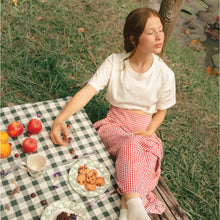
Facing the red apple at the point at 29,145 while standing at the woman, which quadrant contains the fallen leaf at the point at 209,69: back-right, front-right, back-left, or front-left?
back-right

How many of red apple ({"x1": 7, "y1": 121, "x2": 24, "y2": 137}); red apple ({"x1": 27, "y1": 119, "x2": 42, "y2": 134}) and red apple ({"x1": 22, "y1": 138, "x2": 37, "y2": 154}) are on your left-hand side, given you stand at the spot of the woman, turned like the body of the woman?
0

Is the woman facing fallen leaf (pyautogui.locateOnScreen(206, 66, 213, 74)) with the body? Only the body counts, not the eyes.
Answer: no

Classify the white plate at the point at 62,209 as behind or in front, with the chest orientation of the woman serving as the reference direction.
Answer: in front

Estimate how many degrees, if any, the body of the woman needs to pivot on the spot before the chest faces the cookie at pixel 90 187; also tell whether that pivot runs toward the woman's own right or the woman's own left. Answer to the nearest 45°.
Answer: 0° — they already face it

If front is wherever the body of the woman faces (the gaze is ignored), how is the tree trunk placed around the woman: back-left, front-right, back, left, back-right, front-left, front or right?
back

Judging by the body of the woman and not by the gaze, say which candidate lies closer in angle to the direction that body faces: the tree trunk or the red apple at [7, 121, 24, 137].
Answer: the red apple

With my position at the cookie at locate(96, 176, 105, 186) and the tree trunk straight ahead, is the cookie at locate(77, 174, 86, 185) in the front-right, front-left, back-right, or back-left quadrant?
back-left

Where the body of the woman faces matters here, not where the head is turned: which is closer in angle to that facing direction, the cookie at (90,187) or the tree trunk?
the cookie

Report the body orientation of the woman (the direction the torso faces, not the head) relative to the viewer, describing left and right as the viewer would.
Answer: facing the viewer

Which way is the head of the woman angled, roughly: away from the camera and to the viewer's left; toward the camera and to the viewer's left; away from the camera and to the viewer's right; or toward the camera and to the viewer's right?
toward the camera and to the viewer's right
